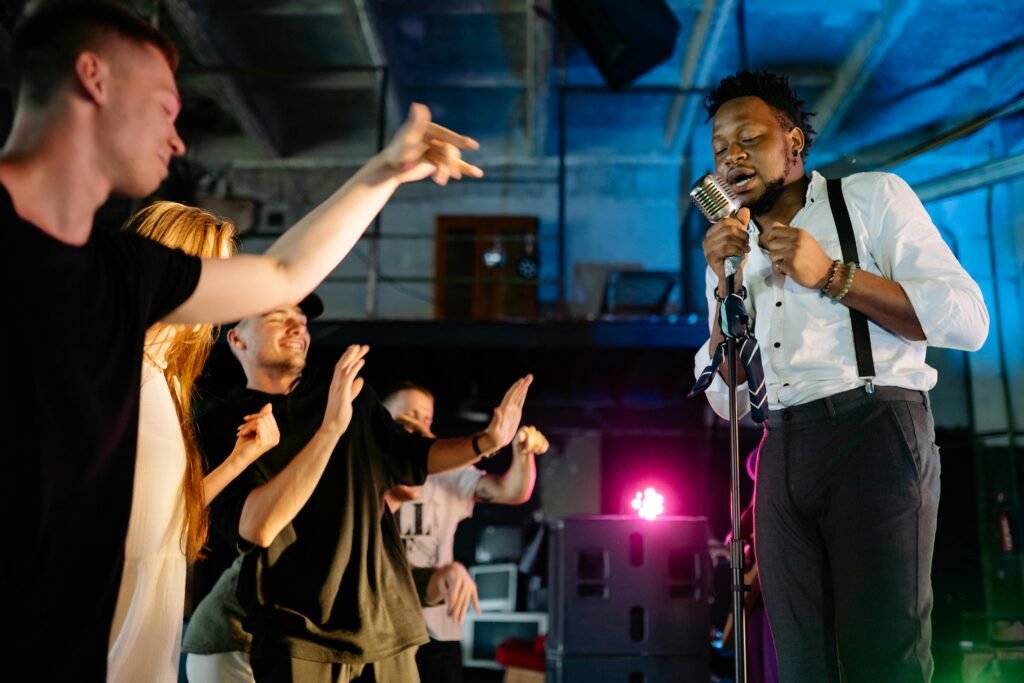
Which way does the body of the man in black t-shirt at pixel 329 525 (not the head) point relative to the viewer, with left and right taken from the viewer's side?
facing the viewer and to the right of the viewer

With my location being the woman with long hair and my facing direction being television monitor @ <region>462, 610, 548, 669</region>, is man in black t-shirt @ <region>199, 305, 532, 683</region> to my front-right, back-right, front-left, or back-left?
front-right

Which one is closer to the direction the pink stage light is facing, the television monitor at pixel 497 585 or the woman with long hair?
the woman with long hair

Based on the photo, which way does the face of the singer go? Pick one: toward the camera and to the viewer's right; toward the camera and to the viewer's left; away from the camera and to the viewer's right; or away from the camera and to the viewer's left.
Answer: toward the camera and to the viewer's left

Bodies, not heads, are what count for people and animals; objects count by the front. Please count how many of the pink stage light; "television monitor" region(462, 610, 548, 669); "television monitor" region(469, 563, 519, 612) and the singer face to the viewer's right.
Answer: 0

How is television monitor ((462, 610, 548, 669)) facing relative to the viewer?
toward the camera

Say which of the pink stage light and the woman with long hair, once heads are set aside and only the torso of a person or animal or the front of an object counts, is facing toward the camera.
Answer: the pink stage light

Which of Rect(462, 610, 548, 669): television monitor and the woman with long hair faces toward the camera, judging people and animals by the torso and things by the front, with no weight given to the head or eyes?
the television monitor

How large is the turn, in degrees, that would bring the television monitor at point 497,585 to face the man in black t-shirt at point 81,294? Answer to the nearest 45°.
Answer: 0° — it already faces them

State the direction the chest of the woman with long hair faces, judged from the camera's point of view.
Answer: to the viewer's right

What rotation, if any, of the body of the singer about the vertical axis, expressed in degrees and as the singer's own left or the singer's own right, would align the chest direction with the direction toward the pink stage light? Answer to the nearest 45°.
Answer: approximately 135° to the singer's own right
